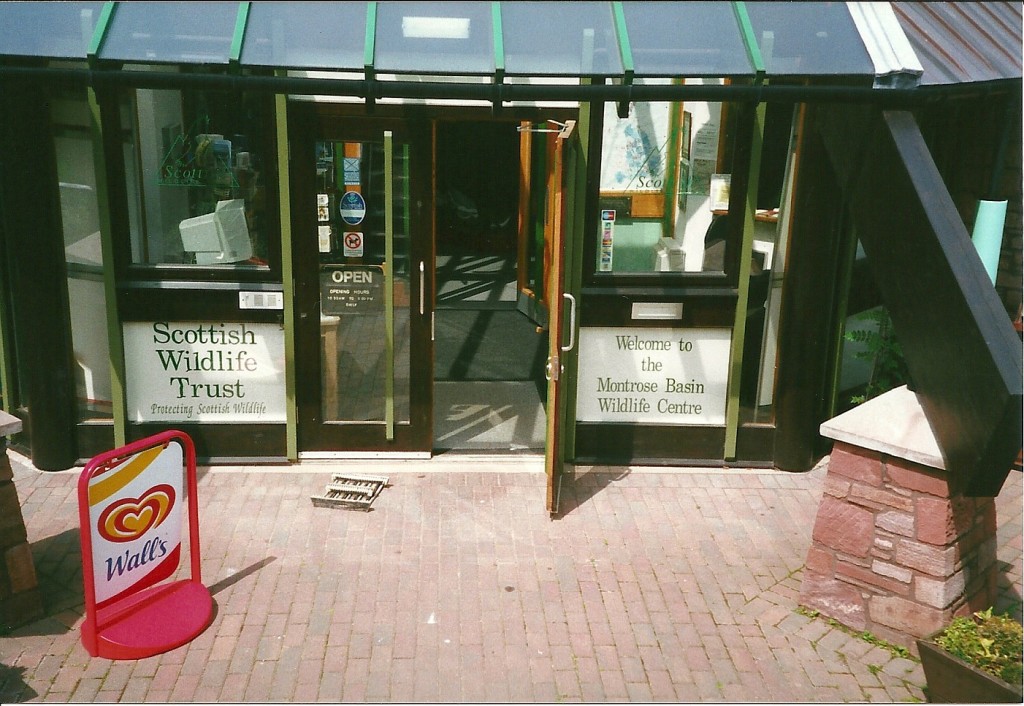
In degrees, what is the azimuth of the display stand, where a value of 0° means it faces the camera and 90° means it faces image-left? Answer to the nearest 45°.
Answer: approximately 315°

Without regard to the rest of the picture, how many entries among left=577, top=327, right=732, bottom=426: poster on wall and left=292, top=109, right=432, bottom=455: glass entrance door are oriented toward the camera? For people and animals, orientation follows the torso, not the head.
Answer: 2

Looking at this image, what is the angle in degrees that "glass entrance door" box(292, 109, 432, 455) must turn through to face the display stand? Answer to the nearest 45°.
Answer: approximately 45° to its right

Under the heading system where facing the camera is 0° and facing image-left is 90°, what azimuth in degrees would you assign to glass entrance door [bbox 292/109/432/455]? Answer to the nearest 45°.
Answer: approximately 0°

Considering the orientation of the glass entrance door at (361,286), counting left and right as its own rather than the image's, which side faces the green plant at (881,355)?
left

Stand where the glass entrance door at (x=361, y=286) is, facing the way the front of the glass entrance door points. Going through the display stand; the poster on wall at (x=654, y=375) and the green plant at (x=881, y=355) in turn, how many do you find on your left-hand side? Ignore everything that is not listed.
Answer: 2

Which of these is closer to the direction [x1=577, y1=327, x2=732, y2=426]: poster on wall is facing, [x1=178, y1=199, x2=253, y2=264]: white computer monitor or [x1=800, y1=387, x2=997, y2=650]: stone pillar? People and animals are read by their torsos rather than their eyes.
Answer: the stone pillar

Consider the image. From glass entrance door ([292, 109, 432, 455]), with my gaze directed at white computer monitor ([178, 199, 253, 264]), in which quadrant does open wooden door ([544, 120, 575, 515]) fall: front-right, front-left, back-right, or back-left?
back-left
